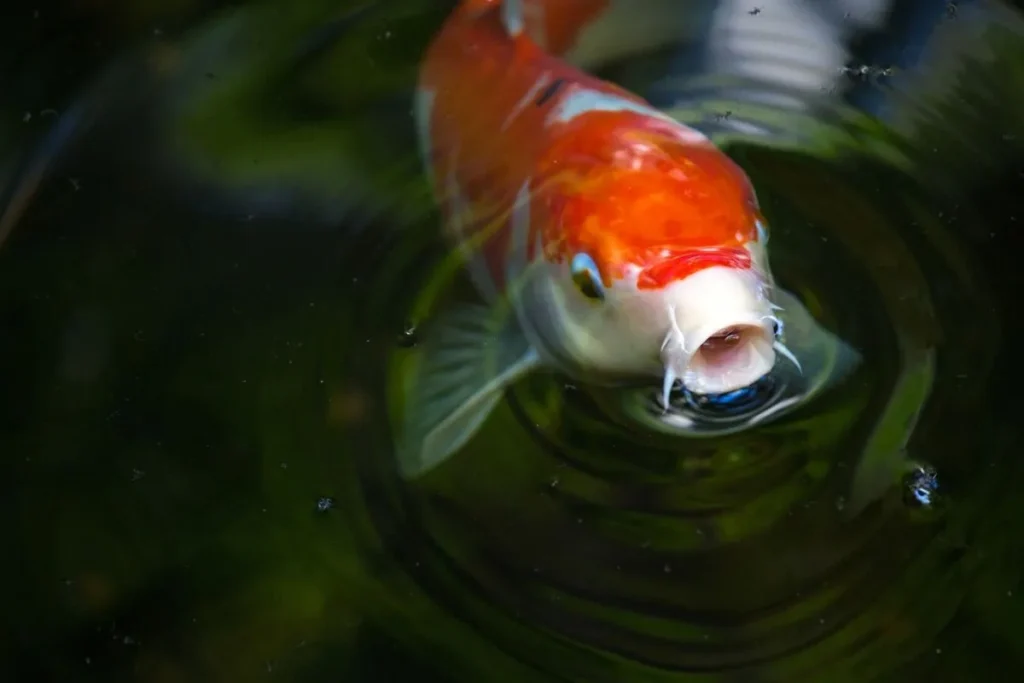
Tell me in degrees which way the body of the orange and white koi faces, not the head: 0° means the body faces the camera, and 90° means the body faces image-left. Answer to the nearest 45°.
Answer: approximately 315°
